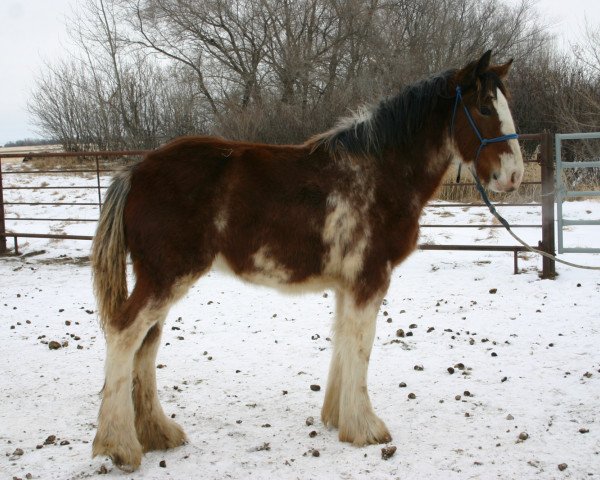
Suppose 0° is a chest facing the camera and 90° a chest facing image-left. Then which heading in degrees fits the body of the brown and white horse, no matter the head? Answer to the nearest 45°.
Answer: approximately 270°

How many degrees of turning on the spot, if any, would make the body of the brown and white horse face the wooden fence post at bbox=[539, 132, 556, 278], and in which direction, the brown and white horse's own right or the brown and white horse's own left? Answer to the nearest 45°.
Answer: approximately 45° to the brown and white horse's own left
